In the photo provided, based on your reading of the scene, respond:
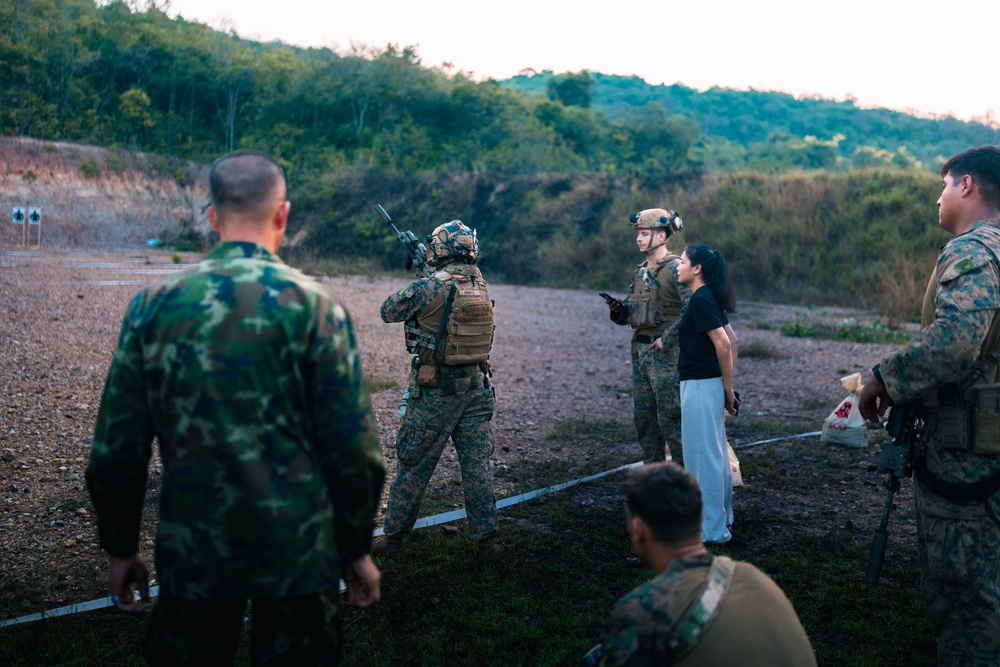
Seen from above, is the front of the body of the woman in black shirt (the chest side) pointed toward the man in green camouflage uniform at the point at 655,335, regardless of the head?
no

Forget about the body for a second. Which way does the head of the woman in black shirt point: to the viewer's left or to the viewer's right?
to the viewer's left

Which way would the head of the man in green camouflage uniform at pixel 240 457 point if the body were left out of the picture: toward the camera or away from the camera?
away from the camera

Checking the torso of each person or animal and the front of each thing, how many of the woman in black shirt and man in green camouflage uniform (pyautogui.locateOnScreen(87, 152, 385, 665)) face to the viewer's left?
1

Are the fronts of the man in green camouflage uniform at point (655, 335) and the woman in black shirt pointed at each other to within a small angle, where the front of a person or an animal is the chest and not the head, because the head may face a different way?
no

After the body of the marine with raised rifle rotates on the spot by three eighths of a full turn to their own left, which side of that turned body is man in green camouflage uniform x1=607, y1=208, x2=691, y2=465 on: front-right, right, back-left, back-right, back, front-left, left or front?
back-left

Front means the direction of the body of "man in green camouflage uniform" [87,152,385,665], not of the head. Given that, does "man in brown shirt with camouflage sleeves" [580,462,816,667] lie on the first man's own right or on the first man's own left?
on the first man's own right

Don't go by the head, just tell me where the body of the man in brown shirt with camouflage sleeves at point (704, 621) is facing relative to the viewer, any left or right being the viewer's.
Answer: facing away from the viewer and to the left of the viewer

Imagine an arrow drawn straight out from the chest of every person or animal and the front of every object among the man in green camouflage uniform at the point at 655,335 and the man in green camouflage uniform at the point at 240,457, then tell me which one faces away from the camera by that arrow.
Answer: the man in green camouflage uniform at the point at 240,457

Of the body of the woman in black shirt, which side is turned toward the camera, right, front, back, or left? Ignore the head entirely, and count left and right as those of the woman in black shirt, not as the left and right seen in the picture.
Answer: left

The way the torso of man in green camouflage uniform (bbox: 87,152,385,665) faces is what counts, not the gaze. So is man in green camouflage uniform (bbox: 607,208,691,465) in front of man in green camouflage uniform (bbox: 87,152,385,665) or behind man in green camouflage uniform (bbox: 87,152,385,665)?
in front

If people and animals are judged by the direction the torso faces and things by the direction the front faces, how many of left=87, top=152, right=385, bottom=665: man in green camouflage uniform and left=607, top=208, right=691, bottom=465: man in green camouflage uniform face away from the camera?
1

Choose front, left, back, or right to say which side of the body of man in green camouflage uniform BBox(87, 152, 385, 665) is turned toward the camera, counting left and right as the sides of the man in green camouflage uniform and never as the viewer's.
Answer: back

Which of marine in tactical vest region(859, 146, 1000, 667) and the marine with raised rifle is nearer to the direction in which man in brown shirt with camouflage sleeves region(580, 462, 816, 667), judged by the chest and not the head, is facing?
the marine with raised rifle

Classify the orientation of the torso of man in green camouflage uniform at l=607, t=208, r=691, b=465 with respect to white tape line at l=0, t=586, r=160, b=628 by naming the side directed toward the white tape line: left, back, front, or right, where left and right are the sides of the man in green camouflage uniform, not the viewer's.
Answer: front

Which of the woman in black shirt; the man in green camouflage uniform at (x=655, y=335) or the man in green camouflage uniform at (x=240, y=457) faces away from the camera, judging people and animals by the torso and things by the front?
the man in green camouflage uniform at (x=240, y=457)

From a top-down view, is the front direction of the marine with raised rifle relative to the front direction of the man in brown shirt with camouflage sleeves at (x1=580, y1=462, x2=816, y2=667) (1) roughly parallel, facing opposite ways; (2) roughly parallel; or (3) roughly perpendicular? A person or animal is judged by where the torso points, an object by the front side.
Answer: roughly parallel
